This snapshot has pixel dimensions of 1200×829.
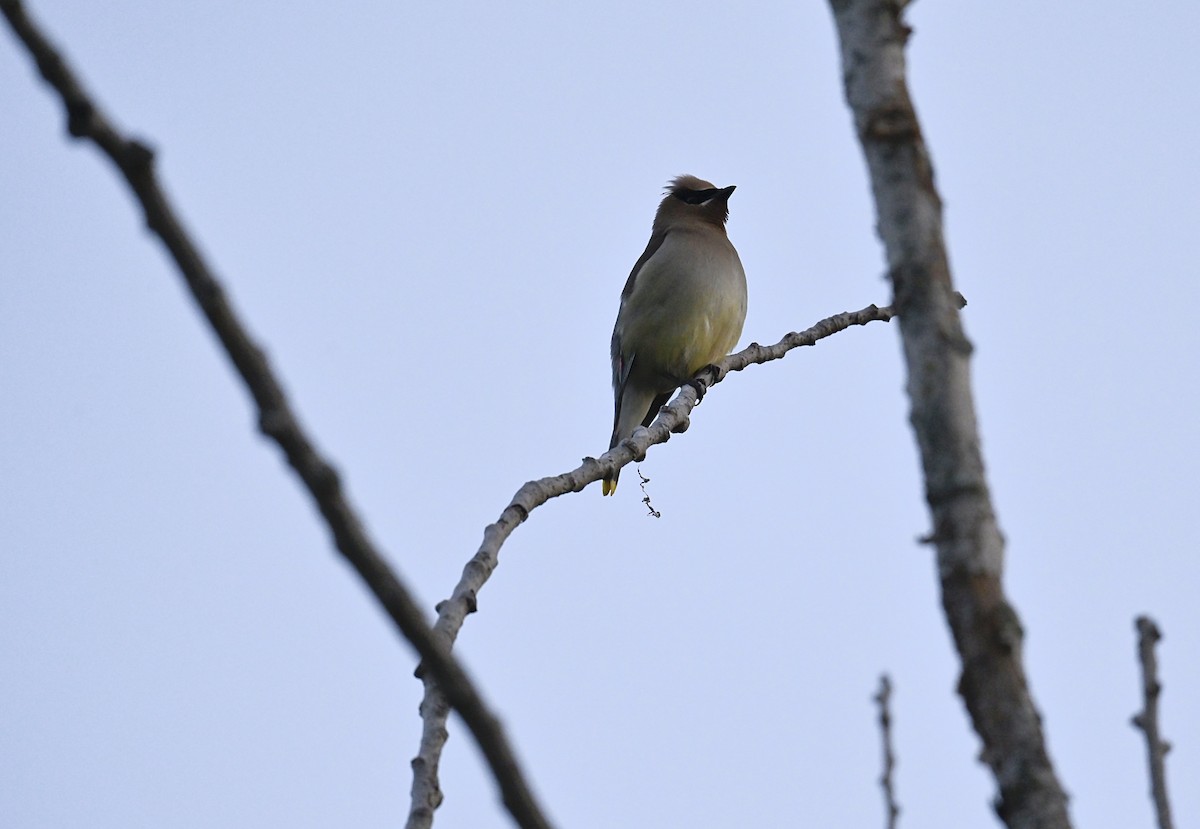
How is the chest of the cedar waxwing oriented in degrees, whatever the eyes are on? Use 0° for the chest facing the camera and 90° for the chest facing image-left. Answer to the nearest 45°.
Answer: approximately 315°
